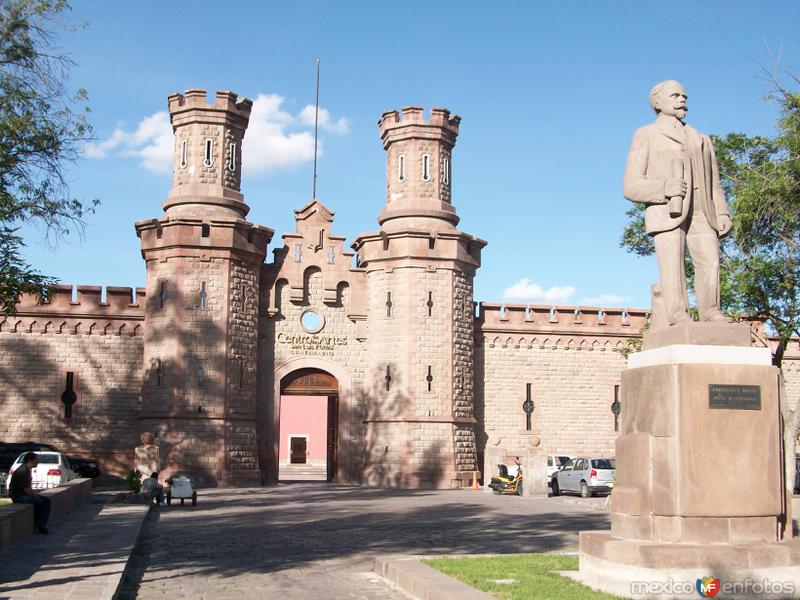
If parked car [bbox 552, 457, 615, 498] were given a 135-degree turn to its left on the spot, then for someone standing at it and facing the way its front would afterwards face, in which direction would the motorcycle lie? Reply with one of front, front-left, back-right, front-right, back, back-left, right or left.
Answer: right

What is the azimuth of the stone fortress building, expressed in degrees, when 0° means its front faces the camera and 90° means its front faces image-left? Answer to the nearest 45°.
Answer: approximately 0°

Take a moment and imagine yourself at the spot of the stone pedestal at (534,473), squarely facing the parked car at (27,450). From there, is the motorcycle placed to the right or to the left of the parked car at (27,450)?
right

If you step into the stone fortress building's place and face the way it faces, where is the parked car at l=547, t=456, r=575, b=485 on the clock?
The parked car is roughly at 9 o'clock from the stone fortress building.

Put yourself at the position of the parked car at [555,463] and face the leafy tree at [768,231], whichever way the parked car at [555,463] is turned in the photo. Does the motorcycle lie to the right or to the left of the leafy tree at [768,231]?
right

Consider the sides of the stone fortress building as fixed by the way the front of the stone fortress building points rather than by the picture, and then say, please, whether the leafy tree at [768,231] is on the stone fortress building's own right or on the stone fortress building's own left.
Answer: on the stone fortress building's own left

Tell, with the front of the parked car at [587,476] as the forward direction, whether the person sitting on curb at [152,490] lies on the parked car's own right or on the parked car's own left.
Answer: on the parked car's own left

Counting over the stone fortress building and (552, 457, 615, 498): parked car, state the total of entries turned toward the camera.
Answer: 1

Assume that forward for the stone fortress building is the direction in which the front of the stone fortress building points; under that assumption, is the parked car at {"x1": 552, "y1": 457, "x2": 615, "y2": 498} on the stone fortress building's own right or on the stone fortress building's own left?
on the stone fortress building's own left

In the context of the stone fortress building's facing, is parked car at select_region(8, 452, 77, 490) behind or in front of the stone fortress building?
in front
